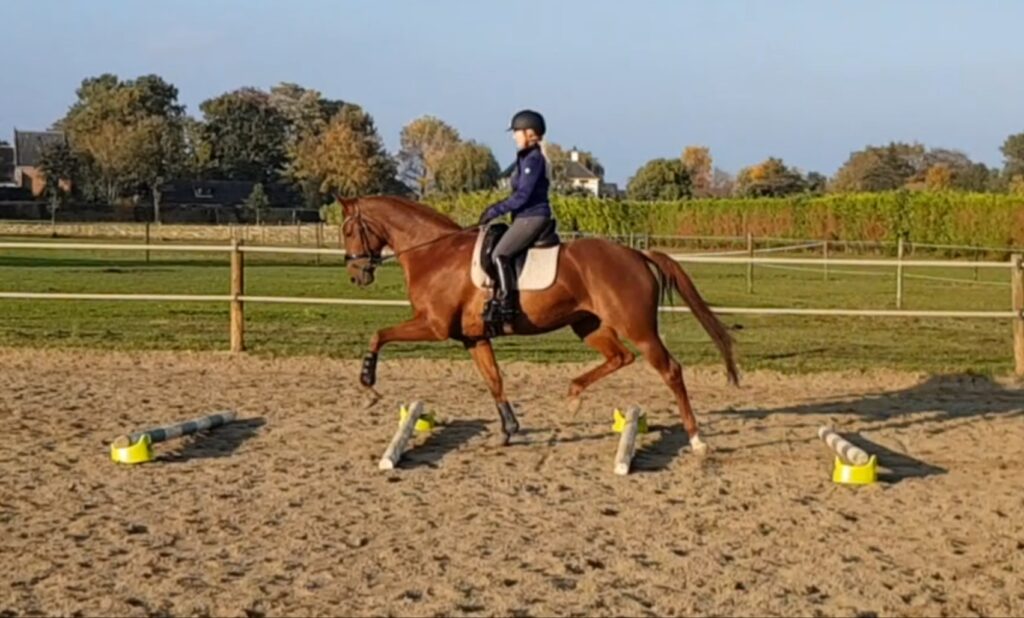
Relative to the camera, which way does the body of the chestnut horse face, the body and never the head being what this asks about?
to the viewer's left

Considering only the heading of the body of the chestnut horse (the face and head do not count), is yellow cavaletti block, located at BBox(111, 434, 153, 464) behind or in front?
in front

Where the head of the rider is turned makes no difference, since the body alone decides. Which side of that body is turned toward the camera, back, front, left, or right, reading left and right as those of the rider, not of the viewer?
left

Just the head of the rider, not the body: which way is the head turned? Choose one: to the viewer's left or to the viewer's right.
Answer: to the viewer's left

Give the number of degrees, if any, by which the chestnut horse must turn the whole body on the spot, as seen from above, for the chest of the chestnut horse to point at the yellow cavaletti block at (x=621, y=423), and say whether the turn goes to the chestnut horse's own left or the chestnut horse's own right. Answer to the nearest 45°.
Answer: approximately 135° to the chestnut horse's own right
